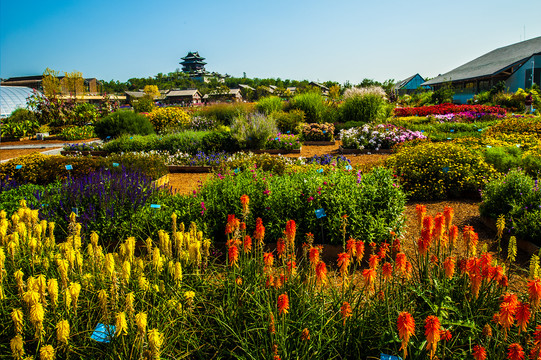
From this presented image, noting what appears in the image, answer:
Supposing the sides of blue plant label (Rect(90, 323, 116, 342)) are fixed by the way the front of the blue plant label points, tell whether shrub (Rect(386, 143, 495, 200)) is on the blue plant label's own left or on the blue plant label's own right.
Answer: on the blue plant label's own left

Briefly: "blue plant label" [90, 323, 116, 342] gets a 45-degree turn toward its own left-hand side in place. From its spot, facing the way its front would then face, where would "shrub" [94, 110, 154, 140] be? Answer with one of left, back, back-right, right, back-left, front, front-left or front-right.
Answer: back-left

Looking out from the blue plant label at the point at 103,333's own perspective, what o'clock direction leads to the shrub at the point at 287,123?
The shrub is roughly at 7 o'clock from the blue plant label.

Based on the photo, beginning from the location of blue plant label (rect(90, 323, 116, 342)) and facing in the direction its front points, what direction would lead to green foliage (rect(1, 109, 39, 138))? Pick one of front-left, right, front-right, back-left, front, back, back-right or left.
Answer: back

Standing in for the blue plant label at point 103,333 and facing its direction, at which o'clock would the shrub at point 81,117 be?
The shrub is roughly at 6 o'clock from the blue plant label.

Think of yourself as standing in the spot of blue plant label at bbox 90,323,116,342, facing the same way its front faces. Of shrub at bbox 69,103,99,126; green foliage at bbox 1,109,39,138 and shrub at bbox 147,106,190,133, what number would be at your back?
3

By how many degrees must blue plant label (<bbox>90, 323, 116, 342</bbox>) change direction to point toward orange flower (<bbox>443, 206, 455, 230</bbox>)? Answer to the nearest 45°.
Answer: approximately 90° to its left

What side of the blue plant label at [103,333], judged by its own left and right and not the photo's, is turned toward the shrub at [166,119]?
back

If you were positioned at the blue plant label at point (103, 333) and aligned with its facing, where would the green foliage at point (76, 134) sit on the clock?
The green foliage is roughly at 6 o'clock from the blue plant label.

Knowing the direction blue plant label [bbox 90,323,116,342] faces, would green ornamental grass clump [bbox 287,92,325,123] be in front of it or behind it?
behind

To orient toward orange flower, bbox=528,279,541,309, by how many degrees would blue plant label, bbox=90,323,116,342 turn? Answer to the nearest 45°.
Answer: approximately 45° to its left

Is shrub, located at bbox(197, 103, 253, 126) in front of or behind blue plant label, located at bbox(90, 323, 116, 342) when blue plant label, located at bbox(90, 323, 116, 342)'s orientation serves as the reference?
behind

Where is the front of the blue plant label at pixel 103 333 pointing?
toward the camera
